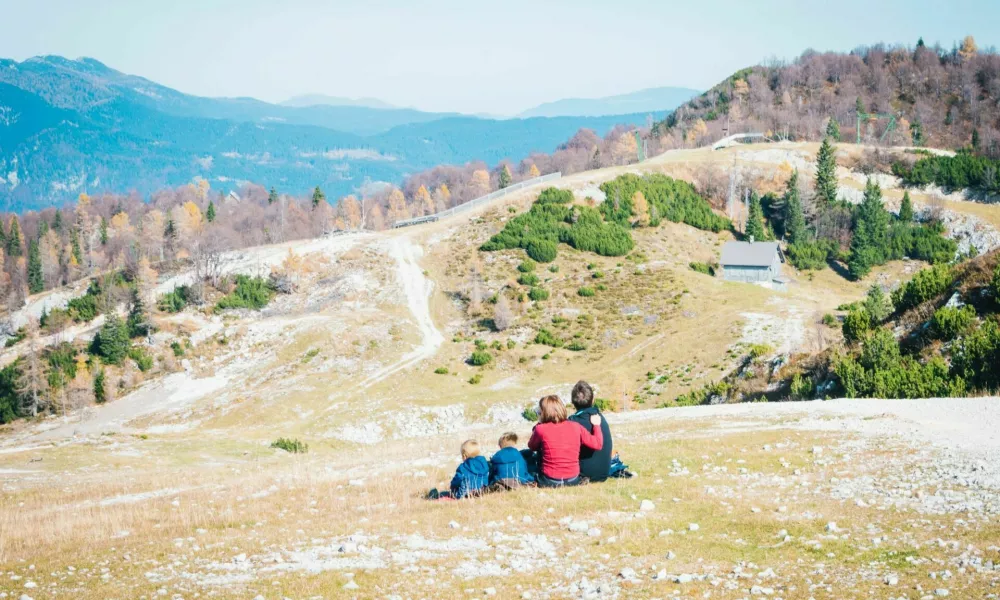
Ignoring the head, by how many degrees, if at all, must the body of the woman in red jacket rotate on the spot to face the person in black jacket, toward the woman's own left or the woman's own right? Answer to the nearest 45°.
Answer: approximately 45° to the woman's own right

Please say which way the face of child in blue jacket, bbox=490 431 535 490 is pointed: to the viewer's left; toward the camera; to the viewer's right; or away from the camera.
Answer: away from the camera

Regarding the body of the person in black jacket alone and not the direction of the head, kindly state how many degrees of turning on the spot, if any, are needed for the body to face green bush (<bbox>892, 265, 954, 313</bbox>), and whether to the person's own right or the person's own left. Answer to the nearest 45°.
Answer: approximately 45° to the person's own right

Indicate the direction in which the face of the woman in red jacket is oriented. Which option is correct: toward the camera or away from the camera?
away from the camera

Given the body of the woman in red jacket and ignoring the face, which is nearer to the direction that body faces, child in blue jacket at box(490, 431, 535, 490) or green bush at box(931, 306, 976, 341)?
the green bush

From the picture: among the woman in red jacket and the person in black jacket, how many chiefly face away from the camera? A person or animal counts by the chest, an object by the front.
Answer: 2

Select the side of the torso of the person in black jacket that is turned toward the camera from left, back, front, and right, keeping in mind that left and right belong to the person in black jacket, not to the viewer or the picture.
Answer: back

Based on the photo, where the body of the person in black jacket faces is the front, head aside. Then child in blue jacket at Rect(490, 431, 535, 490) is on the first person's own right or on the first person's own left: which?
on the first person's own left

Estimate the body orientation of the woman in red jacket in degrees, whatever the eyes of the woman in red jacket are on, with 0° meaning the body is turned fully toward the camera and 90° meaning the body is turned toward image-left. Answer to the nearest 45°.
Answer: approximately 180°

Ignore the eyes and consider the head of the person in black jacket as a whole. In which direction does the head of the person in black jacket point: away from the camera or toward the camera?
away from the camera

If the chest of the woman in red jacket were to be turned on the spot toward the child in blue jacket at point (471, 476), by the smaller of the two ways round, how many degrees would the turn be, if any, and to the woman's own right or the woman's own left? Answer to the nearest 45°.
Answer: approximately 90° to the woman's own left

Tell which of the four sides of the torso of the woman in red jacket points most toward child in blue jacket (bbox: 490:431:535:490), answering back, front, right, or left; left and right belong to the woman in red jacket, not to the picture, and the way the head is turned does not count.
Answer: left
